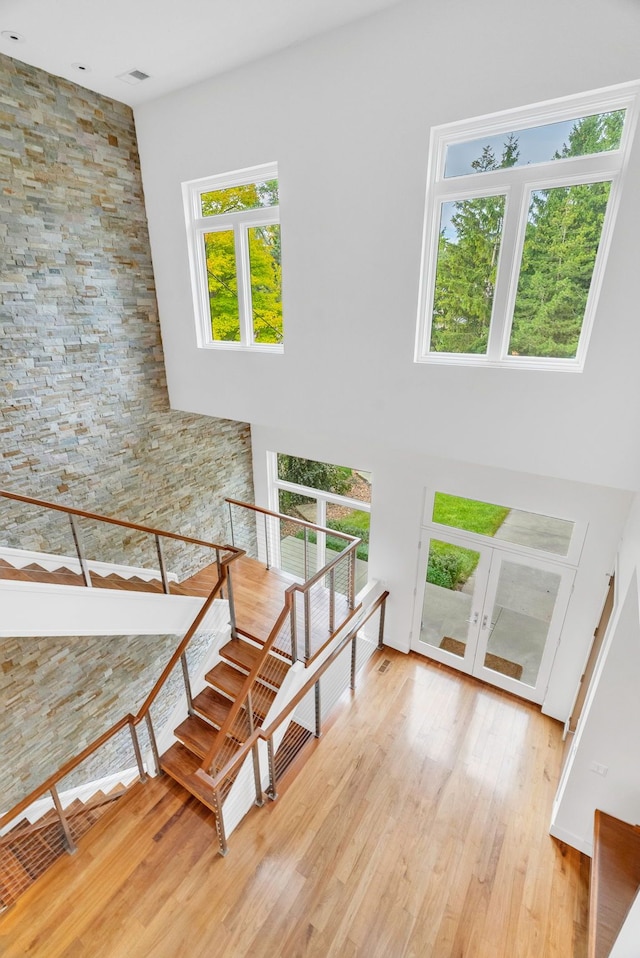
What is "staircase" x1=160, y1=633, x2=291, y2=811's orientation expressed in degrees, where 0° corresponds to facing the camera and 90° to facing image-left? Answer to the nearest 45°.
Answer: approximately 45°

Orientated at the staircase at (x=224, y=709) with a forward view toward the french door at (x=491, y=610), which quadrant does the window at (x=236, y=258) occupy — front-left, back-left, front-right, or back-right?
front-left

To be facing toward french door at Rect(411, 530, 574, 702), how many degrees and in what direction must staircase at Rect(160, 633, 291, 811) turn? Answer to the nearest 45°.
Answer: approximately 135° to its left
